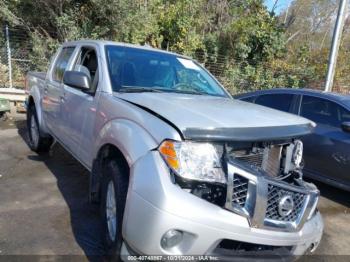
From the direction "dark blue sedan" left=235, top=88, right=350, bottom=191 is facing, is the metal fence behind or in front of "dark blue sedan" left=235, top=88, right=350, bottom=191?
behind

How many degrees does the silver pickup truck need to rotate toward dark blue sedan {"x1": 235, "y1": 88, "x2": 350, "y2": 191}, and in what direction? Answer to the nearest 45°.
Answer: approximately 90° to its left

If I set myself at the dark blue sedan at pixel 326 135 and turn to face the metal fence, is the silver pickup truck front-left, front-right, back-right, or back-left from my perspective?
back-left

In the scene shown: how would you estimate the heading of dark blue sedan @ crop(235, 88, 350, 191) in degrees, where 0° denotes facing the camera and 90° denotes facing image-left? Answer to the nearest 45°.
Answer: approximately 315°

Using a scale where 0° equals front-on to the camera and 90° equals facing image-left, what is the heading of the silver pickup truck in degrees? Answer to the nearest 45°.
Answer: approximately 315°
